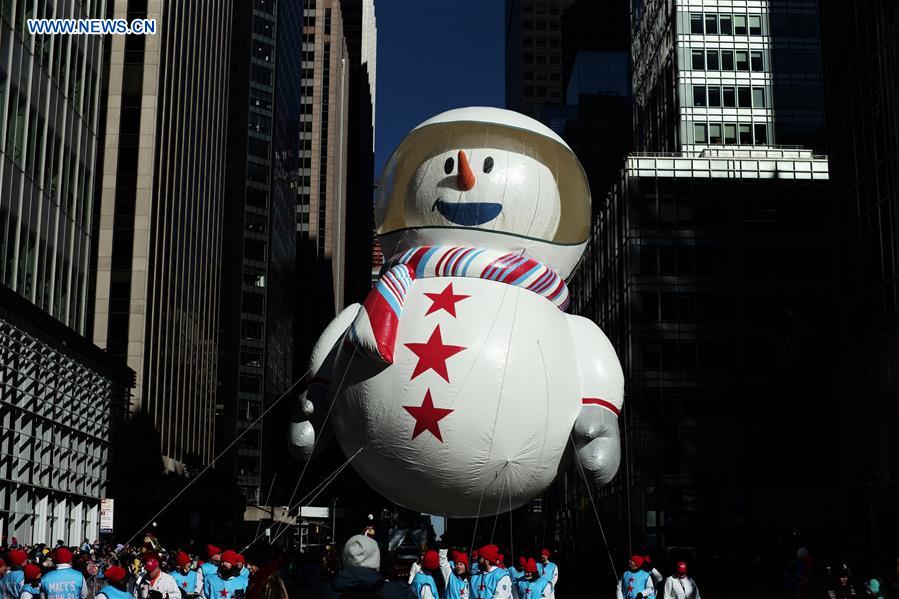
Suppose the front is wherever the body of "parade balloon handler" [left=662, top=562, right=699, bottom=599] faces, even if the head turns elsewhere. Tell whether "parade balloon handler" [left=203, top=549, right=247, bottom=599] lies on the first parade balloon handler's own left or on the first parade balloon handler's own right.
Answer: on the first parade balloon handler's own right

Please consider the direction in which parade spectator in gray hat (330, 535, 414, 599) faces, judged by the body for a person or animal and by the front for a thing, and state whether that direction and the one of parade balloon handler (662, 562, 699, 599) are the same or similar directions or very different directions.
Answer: very different directions

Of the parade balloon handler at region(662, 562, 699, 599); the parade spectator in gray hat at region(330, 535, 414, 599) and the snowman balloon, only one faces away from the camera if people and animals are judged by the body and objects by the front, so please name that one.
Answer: the parade spectator in gray hat at region(330, 535, 414, 599)

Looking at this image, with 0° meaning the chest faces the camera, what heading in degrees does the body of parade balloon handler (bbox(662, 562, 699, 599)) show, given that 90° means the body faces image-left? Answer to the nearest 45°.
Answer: approximately 0°

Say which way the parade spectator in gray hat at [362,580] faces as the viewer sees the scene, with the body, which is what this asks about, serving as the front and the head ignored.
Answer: away from the camera

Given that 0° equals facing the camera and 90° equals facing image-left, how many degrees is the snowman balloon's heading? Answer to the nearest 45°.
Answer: approximately 0°
